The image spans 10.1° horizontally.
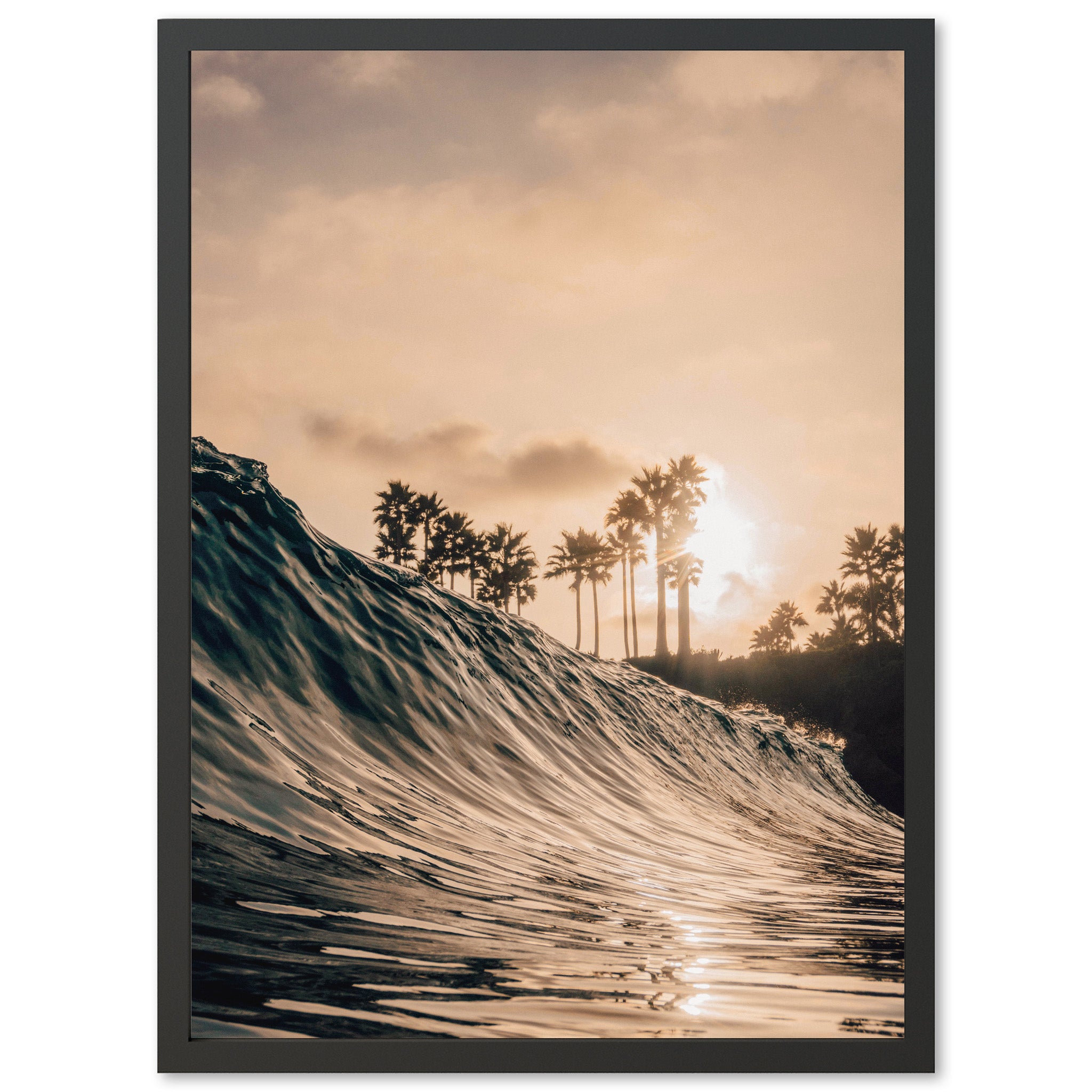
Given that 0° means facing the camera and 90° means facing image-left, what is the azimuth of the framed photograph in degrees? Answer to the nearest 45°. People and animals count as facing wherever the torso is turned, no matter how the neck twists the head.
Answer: approximately 0°
